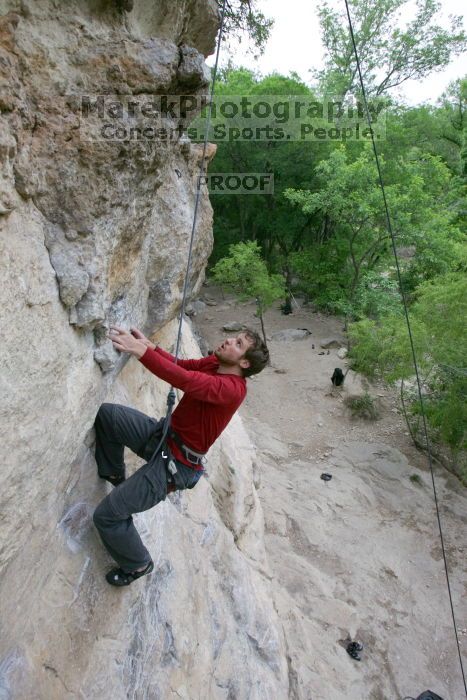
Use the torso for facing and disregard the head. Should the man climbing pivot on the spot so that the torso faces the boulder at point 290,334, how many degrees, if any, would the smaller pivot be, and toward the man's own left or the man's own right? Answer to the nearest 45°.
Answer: approximately 90° to the man's own right

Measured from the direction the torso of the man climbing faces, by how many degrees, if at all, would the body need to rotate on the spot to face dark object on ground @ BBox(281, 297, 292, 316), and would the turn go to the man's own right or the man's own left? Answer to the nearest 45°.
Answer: approximately 90° to the man's own right

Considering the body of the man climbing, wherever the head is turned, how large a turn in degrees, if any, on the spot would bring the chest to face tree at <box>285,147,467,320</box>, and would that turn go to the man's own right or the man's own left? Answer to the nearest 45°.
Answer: approximately 135° to the man's own right

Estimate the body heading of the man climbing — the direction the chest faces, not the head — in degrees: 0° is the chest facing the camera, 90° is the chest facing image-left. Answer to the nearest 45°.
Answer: approximately 90°

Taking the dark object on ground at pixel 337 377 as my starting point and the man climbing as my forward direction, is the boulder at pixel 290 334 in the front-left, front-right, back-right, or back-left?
back-right
